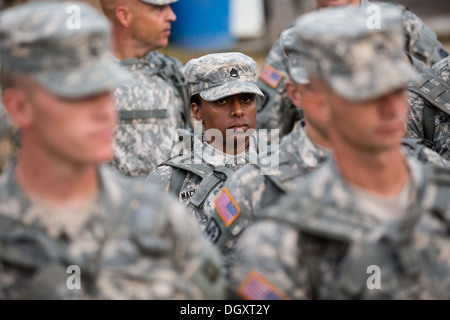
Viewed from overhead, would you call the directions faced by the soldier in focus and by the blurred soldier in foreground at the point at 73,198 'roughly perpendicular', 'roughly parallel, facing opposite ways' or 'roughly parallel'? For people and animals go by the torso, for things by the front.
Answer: roughly parallel

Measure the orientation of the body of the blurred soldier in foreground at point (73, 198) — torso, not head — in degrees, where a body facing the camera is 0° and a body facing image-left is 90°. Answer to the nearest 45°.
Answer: approximately 315°

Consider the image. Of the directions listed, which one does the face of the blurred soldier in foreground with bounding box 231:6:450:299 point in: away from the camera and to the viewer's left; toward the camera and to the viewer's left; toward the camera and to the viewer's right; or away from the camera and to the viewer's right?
toward the camera and to the viewer's right

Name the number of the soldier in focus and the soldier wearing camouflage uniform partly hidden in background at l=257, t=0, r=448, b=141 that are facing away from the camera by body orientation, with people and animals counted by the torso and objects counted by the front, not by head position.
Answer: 0

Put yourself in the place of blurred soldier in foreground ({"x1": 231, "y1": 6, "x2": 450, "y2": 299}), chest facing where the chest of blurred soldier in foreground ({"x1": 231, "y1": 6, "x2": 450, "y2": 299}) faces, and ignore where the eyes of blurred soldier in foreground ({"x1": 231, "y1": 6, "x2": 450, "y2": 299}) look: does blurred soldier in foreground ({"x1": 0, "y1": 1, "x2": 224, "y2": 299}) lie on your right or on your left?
on your right

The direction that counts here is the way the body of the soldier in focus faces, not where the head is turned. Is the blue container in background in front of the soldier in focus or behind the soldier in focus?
behind

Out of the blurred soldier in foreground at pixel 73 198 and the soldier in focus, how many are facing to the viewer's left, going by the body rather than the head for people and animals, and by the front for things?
0

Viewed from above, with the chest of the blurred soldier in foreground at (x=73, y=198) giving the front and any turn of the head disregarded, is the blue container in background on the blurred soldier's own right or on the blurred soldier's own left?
on the blurred soldier's own left

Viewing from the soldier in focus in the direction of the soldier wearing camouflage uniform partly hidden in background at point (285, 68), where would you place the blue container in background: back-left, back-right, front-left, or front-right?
front-left

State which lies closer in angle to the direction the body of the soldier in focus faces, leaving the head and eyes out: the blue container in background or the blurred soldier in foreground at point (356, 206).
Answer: the blurred soldier in foreground

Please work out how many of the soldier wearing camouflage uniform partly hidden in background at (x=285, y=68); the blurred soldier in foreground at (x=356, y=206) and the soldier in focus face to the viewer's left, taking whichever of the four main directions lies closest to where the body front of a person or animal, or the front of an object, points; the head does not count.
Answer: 0

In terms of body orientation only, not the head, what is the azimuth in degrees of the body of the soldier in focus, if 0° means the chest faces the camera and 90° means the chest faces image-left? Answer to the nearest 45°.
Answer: approximately 315°
